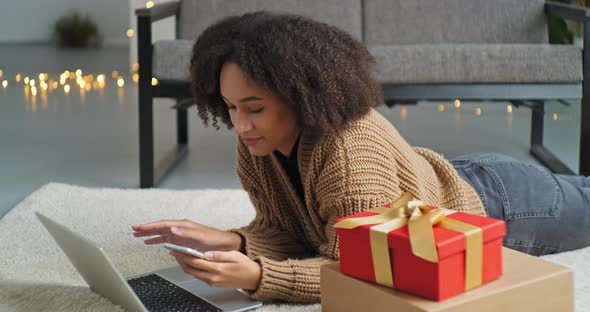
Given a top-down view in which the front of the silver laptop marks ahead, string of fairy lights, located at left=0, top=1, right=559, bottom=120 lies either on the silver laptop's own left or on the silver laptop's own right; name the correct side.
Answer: on the silver laptop's own left

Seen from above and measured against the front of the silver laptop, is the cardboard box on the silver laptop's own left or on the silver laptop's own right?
on the silver laptop's own right

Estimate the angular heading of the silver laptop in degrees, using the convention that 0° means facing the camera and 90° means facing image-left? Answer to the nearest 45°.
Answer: approximately 225°

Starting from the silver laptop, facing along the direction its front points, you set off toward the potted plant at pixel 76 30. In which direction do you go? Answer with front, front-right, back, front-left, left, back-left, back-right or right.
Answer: front-left

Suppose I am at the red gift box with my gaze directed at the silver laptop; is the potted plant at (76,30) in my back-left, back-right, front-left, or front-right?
front-right

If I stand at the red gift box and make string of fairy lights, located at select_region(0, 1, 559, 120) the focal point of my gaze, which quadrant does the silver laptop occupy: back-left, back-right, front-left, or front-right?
front-left
